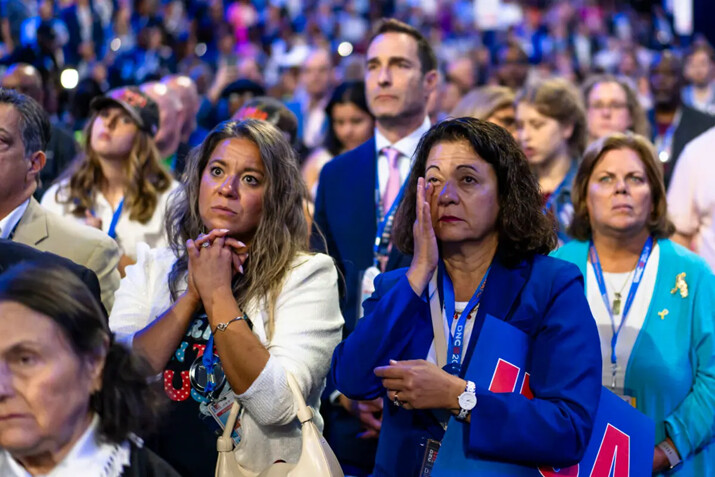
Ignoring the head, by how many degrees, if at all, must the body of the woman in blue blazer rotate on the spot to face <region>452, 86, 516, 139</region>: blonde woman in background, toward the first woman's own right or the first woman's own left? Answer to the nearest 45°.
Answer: approximately 135° to the first woman's own right

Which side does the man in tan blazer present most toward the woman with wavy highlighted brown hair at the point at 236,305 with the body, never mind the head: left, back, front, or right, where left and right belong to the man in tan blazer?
left

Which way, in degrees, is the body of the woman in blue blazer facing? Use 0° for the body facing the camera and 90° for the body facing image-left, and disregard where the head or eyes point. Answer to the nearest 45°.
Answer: approximately 45°

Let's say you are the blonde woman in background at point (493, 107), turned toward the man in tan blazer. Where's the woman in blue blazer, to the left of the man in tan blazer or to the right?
left

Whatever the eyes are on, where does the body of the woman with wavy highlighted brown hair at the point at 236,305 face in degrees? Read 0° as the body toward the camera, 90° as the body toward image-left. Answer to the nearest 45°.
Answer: approximately 45°

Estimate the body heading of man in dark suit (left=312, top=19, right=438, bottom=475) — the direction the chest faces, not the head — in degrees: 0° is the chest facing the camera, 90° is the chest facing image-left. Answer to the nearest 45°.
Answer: approximately 45°

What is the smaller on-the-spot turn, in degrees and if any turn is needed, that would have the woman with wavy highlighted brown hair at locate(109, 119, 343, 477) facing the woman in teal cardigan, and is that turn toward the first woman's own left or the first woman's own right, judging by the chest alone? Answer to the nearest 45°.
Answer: approximately 135° to the first woman's own left

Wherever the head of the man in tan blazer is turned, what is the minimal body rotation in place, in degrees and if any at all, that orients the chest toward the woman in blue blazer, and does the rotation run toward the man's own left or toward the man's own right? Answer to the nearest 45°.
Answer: approximately 90° to the man's own left

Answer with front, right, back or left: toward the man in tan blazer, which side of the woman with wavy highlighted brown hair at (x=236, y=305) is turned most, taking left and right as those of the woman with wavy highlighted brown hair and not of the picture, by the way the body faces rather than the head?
right

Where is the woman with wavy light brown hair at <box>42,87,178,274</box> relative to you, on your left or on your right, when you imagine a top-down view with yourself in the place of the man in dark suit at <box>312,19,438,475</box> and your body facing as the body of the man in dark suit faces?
on your right
